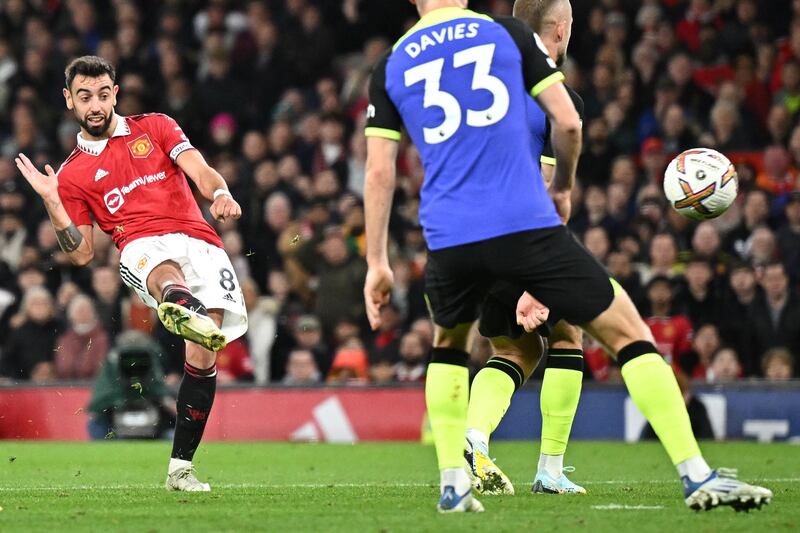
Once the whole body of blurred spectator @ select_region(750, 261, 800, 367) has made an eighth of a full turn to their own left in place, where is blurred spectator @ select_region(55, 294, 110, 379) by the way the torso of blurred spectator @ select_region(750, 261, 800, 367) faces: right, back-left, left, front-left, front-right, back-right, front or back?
back-right

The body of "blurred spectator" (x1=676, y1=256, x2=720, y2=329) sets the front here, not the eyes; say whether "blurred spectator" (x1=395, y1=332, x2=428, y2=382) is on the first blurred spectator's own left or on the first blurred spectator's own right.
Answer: on the first blurred spectator's own right

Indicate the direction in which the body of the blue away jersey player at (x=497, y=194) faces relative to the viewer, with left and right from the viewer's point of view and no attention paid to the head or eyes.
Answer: facing away from the viewer

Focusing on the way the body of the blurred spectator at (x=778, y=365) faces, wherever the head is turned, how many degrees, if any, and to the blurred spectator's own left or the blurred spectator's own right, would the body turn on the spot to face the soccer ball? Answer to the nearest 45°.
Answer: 0° — they already face it

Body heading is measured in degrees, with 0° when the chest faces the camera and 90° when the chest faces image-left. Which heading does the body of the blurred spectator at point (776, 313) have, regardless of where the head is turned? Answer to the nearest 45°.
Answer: approximately 0°

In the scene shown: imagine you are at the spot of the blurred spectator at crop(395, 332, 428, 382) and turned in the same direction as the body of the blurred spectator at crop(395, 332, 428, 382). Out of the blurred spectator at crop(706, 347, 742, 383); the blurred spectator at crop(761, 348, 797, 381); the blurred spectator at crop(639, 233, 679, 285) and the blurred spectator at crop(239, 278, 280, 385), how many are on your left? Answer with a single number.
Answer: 3
